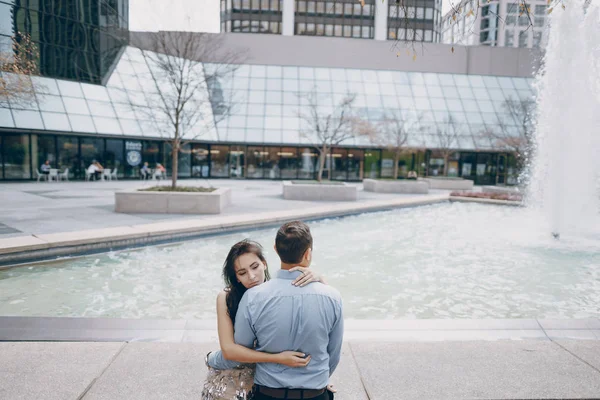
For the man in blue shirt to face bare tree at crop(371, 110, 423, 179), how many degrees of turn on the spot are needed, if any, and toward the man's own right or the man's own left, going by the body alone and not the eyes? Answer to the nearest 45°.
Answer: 0° — they already face it

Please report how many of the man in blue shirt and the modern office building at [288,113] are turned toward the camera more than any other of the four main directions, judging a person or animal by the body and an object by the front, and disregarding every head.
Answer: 1

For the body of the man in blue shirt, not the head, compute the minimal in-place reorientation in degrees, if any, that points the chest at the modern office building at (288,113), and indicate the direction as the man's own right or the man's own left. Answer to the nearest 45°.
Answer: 0° — they already face it

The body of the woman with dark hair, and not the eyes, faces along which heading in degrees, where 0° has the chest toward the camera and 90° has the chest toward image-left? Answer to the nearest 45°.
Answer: approximately 315°

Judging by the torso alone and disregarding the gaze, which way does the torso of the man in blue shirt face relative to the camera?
away from the camera

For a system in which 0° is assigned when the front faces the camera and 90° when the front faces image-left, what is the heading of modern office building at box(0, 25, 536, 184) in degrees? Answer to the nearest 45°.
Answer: approximately 0°

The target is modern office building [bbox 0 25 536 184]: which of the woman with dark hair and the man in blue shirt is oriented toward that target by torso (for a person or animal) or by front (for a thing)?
the man in blue shirt

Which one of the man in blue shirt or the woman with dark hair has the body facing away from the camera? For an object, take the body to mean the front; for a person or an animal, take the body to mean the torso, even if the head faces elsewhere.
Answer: the man in blue shirt

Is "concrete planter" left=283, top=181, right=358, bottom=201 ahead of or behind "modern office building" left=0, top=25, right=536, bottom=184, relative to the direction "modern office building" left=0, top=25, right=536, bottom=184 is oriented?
ahead

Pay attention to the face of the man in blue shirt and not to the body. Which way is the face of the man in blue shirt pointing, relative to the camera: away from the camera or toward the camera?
away from the camera

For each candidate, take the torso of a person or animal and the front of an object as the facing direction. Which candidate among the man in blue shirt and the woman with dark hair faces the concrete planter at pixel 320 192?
the man in blue shirt

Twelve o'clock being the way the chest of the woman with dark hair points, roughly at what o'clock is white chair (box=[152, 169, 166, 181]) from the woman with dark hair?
The white chair is roughly at 7 o'clock from the woman with dark hair.
